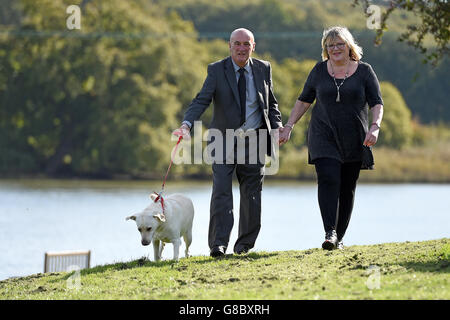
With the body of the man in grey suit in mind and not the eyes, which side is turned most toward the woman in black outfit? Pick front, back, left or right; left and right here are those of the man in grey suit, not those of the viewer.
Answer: left

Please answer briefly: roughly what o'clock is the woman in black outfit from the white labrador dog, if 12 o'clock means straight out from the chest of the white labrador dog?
The woman in black outfit is roughly at 8 o'clock from the white labrador dog.

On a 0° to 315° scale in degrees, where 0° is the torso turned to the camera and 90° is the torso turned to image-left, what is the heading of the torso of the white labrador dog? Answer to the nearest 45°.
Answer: approximately 45°
